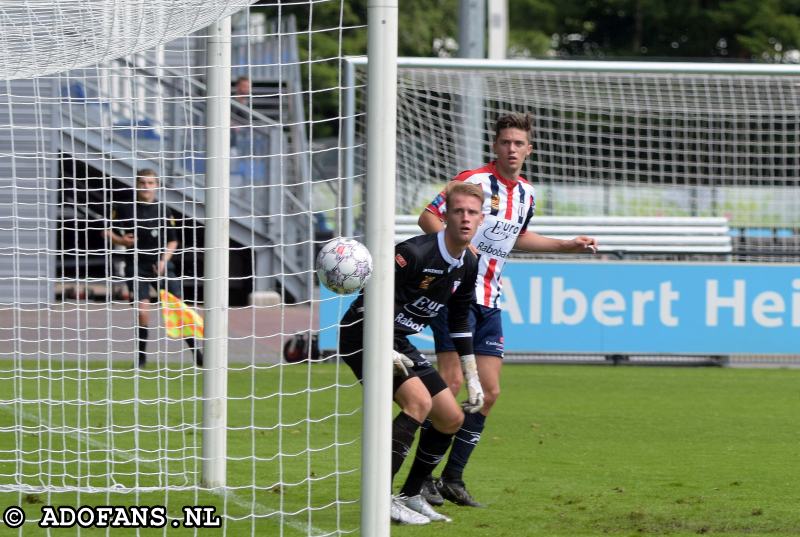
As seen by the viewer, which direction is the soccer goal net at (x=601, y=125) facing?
toward the camera

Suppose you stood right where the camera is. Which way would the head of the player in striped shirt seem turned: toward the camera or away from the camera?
toward the camera

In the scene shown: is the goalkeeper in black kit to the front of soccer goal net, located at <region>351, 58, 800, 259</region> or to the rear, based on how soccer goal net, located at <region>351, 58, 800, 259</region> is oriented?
to the front

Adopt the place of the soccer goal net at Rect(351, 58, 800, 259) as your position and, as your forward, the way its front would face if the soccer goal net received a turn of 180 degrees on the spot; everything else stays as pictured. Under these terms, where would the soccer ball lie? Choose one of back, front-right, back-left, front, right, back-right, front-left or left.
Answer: back

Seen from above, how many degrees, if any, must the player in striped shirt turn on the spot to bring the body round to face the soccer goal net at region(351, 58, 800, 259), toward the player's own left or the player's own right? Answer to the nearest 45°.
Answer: approximately 135° to the player's own left

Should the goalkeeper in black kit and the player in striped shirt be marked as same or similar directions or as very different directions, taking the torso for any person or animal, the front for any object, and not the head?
same or similar directions

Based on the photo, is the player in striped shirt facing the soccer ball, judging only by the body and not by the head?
no

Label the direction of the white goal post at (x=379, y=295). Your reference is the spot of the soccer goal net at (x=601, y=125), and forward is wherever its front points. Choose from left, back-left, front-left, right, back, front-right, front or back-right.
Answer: front

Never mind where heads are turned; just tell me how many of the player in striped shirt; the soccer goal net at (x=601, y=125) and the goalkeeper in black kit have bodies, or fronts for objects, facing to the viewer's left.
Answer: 0

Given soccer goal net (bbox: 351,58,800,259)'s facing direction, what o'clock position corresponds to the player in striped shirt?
The player in striped shirt is roughly at 12 o'clock from the soccer goal net.

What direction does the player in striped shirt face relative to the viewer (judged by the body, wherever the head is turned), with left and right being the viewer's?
facing the viewer and to the right of the viewer

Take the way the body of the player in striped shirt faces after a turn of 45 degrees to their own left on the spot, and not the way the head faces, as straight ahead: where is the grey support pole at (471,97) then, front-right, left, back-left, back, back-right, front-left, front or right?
left

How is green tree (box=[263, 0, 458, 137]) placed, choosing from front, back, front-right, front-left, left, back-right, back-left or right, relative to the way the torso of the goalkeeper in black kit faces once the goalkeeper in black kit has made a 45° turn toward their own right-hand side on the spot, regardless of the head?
back

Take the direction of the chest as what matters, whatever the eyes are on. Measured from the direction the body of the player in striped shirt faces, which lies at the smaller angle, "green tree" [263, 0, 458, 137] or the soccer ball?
the soccer ball
